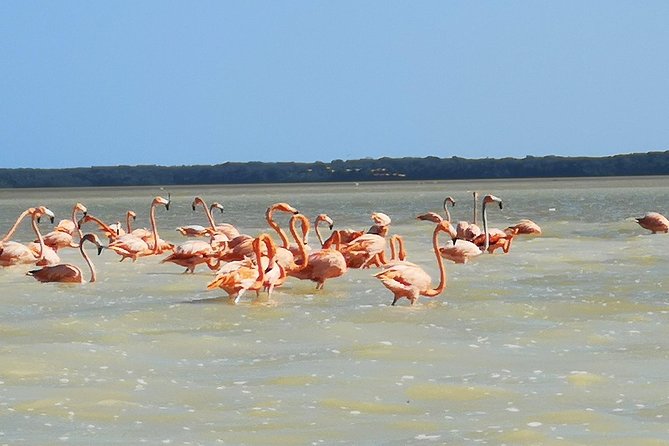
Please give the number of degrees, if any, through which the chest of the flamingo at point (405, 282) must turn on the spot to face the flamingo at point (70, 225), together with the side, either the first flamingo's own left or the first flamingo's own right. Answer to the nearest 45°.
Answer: approximately 135° to the first flamingo's own left

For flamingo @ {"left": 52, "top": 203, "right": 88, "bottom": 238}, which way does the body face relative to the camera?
to the viewer's right

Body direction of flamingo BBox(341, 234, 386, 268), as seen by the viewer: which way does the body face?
to the viewer's right

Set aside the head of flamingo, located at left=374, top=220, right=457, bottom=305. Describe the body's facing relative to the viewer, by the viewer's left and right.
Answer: facing to the right of the viewer

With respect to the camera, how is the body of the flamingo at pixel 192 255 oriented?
to the viewer's right

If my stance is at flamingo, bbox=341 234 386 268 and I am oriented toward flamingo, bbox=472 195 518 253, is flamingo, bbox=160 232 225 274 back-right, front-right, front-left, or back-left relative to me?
back-left
